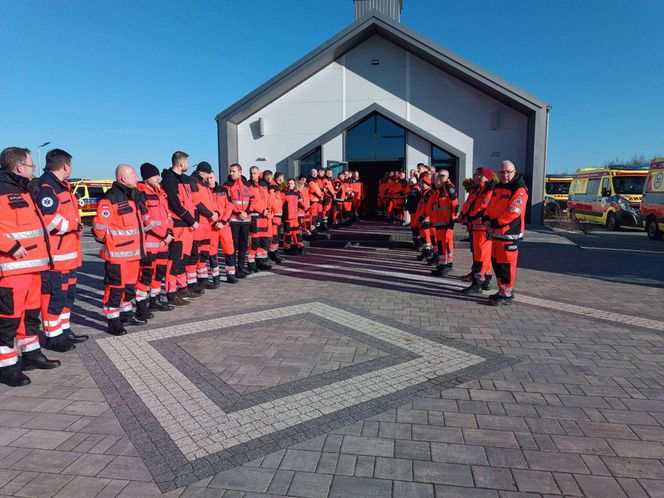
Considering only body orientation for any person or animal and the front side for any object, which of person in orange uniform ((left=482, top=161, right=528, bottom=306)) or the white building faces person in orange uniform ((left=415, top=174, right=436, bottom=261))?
the white building

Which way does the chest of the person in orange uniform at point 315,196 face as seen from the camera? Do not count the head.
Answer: to the viewer's right

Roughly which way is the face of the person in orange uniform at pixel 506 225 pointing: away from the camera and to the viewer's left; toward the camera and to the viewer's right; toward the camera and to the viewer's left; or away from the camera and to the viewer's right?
toward the camera and to the viewer's left

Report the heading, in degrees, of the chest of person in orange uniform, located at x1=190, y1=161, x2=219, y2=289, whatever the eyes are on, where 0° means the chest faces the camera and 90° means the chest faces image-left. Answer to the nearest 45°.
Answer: approximately 270°

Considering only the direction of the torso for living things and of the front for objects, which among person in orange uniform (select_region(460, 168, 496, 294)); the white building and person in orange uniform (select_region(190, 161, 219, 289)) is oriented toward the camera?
the white building

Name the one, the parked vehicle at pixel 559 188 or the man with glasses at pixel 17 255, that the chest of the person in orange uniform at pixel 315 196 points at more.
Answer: the parked vehicle

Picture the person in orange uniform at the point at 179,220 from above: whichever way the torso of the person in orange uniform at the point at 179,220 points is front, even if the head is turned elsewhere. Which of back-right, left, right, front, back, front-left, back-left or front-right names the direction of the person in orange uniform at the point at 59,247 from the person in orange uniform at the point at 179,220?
back-right

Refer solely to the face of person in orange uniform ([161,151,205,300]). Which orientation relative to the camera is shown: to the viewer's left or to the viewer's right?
to the viewer's right

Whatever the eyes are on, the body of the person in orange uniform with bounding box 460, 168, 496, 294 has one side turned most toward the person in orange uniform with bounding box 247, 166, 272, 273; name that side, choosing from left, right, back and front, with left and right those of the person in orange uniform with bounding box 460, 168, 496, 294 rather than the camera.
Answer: front

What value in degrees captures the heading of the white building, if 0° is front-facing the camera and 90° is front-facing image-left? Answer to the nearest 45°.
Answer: approximately 0°

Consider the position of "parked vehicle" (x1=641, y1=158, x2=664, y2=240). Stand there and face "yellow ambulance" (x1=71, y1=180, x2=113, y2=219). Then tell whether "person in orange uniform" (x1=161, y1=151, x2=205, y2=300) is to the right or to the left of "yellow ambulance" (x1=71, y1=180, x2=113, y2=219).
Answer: left

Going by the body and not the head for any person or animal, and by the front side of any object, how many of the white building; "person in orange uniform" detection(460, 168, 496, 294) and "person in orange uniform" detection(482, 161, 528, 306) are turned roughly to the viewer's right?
0

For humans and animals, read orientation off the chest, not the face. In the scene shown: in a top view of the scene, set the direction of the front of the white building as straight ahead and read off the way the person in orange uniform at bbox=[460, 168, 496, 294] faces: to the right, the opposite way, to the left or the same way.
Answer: to the right

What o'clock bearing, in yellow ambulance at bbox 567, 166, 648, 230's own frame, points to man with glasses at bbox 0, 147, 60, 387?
The man with glasses is roughly at 2 o'clock from the yellow ambulance.

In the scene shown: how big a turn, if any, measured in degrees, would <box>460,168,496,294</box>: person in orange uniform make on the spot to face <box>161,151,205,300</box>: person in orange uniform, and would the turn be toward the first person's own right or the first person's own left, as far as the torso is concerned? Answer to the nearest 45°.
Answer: approximately 45° to the first person's own left
